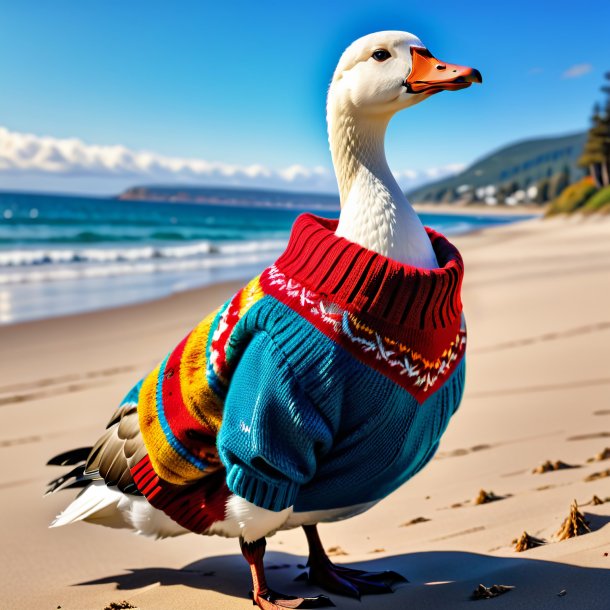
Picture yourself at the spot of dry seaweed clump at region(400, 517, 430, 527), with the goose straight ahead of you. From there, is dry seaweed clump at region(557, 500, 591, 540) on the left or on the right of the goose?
left

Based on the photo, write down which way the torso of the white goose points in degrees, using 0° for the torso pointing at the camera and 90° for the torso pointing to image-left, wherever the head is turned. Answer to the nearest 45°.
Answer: approximately 270°

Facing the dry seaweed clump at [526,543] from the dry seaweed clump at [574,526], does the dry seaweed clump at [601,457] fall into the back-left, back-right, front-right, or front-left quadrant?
back-right

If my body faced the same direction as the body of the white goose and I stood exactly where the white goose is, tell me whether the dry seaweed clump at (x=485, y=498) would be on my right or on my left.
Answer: on my left

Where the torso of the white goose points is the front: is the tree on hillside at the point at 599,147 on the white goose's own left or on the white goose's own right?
on the white goose's own left
